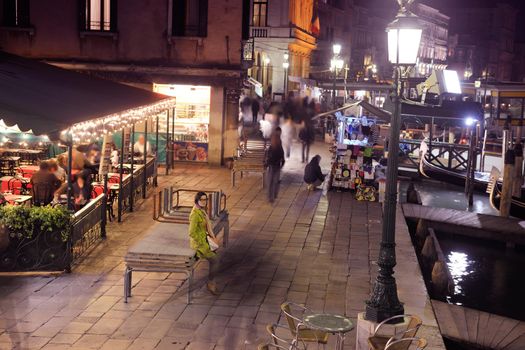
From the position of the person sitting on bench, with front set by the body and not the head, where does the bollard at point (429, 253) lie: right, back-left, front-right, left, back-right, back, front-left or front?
left

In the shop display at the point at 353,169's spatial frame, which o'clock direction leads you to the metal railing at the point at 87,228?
The metal railing is roughly at 1 o'clock from the shop display.

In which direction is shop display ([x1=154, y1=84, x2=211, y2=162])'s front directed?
toward the camera

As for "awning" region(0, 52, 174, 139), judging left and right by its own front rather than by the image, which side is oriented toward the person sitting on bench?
front

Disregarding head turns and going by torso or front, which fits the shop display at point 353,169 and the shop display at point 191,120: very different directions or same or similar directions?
same or similar directions

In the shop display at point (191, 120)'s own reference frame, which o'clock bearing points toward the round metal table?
The round metal table is roughly at 12 o'clock from the shop display.

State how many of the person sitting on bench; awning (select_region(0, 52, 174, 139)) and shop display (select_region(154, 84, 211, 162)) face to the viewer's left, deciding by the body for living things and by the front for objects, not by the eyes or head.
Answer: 0

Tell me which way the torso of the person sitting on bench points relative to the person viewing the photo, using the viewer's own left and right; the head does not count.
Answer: facing the viewer and to the right of the viewer

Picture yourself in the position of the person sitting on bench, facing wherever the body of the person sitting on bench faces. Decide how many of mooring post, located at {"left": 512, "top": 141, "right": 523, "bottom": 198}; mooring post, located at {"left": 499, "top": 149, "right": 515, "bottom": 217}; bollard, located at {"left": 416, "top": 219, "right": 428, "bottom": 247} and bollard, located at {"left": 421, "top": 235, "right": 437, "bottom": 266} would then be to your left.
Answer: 4

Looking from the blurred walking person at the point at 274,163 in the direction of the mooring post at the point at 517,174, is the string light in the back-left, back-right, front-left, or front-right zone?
back-right
